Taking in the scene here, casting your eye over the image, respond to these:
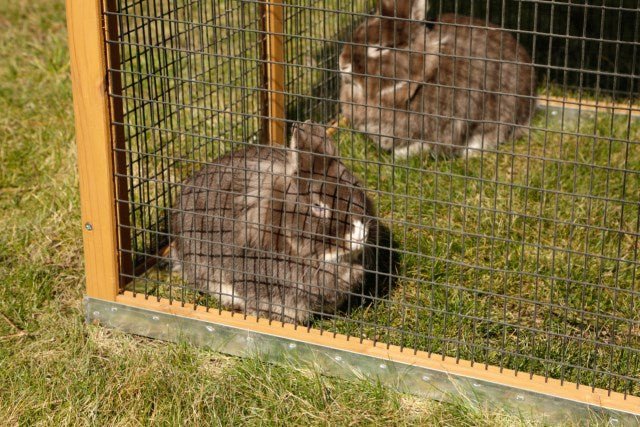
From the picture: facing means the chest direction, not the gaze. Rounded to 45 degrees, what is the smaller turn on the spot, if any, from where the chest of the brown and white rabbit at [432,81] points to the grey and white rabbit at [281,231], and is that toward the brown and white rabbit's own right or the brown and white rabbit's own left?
approximately 90° to the brown and white rabbit's own left

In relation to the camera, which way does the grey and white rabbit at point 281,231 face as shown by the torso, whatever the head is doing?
to the viewer's right

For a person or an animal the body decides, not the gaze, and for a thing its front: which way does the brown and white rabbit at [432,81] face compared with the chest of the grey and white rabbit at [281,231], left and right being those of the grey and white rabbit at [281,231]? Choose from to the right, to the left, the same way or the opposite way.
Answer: the opposite way

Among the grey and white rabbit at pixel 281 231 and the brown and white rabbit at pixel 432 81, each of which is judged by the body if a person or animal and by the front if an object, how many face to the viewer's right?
1

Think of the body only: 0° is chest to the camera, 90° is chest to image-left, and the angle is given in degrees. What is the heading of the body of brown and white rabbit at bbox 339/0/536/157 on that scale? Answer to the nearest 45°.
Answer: approximately 90°

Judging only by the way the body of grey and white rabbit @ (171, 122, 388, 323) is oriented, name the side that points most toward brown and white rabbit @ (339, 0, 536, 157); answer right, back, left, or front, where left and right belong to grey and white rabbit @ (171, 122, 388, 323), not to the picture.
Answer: left
